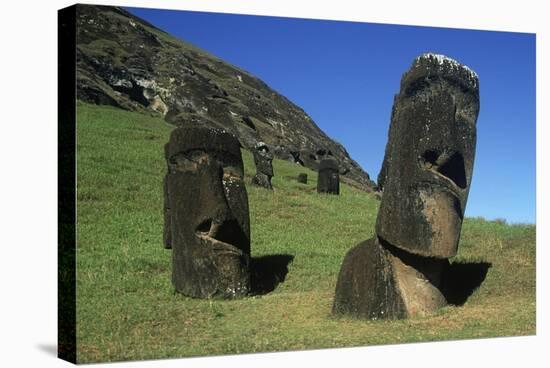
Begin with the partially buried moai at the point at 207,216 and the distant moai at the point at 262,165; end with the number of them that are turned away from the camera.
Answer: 0

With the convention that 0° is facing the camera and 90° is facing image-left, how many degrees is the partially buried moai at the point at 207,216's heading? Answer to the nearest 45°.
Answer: approximately 315°

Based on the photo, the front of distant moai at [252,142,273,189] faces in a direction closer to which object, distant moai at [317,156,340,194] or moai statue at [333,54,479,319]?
the moai statue

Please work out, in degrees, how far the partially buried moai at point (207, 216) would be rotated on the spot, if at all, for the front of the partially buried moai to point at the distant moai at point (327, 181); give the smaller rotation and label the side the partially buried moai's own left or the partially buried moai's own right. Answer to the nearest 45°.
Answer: approximately 135° to the partially buried moai's own left

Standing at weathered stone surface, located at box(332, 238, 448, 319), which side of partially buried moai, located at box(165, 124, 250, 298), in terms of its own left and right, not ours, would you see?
front

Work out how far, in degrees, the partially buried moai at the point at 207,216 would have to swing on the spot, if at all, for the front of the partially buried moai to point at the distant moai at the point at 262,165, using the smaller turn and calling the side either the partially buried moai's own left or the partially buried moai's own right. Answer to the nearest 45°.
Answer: approximately 135° to the partially buried moai's own left

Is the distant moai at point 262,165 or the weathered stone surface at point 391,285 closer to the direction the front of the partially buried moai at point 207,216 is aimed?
the weathered stone surface
